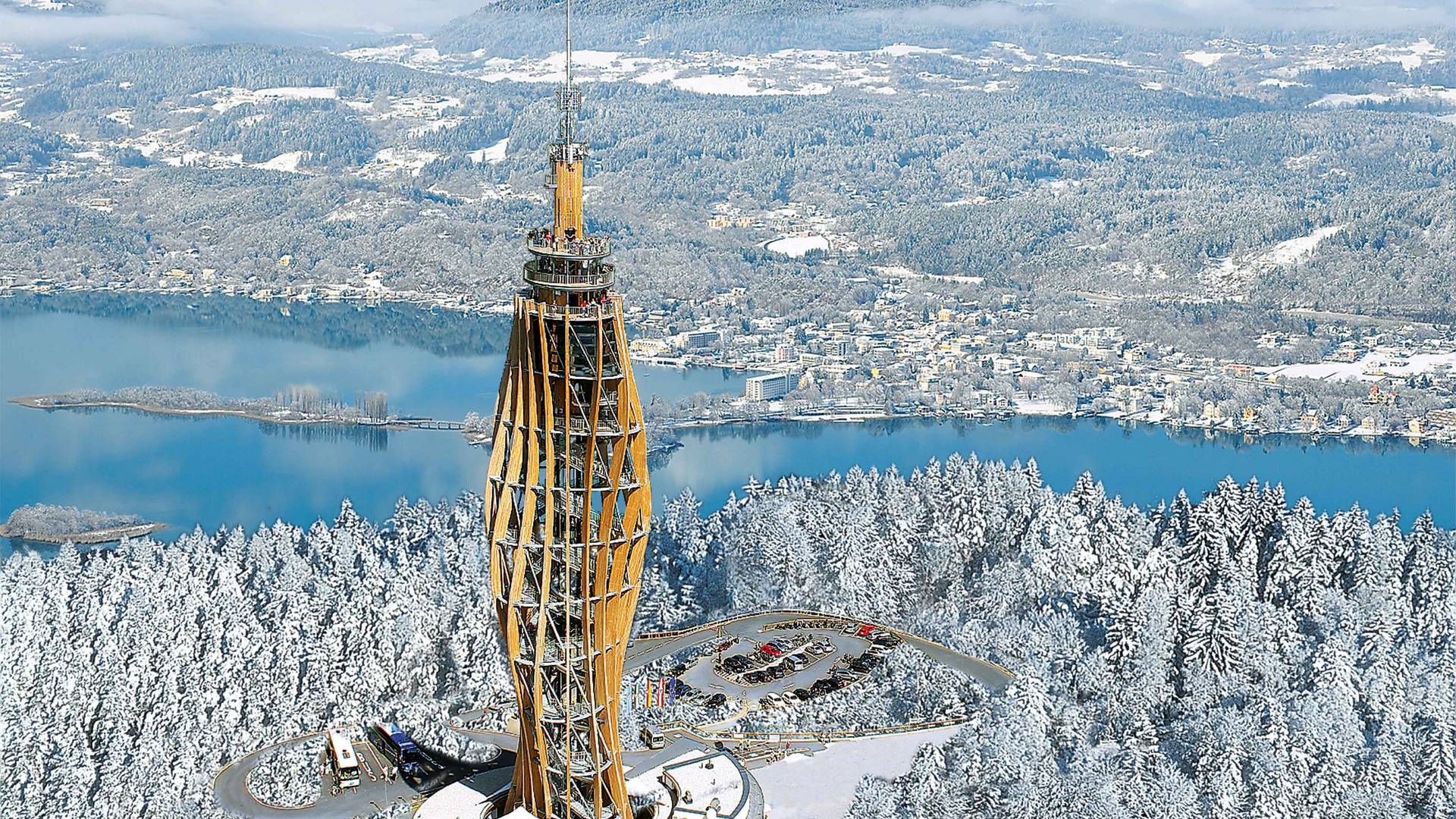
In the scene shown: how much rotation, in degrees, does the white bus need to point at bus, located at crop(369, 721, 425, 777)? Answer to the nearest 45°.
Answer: approximately 135° to its left

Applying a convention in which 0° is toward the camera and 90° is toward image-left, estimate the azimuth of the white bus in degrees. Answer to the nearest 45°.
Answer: approximately 0°
